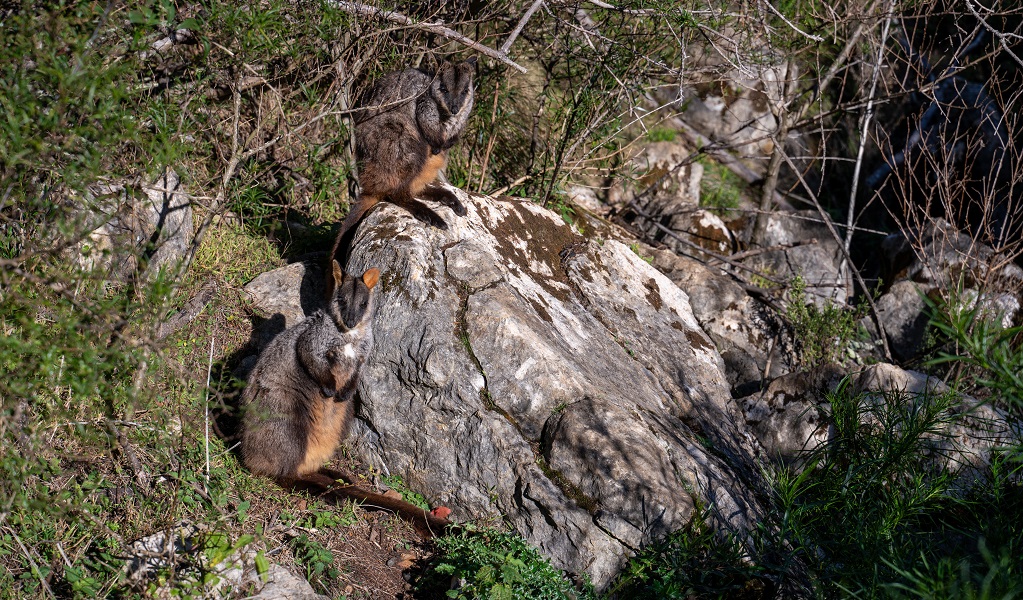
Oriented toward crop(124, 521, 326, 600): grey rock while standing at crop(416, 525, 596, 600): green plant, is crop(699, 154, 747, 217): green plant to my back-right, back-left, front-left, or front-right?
back-right

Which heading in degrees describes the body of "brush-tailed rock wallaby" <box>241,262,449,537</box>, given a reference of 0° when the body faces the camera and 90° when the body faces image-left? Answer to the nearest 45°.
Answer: approximately 315°

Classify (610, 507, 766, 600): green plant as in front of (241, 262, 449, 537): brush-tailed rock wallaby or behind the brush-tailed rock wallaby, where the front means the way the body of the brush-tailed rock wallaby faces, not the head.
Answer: in front

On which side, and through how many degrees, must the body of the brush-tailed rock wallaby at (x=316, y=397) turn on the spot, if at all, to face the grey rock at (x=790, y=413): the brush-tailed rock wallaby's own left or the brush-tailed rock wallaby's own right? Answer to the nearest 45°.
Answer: approximately 45° to the brush-tailed rock wallaby's own left

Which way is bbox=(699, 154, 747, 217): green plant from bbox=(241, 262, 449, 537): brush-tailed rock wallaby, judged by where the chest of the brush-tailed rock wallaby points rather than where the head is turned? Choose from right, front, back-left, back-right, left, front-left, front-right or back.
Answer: left

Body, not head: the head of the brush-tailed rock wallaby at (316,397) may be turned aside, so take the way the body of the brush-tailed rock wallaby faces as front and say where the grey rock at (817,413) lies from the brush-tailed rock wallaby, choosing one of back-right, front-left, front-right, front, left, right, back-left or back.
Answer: front-left

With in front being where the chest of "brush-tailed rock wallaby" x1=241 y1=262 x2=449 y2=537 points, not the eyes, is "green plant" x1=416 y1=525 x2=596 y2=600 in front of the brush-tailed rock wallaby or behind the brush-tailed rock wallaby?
in front
